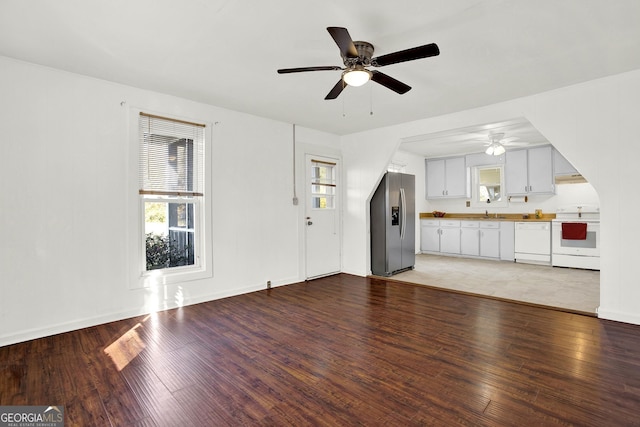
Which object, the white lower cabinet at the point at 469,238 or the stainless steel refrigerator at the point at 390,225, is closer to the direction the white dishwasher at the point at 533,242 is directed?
the stainless steel refrigerator

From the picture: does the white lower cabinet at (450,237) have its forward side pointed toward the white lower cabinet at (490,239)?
no

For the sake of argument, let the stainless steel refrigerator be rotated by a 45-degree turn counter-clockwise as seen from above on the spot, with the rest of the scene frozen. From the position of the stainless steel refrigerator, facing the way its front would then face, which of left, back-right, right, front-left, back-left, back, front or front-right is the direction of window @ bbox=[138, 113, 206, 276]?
back-right

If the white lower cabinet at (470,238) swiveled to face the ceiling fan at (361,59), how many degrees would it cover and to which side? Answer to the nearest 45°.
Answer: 0° — it already faces it

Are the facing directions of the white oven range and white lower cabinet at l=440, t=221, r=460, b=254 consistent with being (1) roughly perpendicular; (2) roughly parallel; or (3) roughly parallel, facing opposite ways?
roughly parallel

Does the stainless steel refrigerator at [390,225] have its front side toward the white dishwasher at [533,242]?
no

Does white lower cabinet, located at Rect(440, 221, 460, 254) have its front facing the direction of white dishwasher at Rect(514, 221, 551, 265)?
no

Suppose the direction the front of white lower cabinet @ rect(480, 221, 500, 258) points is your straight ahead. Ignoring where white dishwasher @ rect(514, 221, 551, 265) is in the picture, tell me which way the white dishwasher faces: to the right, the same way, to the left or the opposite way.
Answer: the same way

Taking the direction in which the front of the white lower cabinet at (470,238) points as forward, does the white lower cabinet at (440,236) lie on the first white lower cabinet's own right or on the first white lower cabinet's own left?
on the first white lower cabinet's own right

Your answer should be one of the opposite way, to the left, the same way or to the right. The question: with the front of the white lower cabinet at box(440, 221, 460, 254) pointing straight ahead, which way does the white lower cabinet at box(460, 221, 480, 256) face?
the same way

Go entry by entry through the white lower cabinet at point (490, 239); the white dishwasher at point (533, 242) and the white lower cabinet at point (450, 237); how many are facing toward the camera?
3

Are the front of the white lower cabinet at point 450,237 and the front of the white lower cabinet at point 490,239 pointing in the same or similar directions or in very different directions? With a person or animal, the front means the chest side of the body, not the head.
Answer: same or similar directions

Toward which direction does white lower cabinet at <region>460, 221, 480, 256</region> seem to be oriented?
toward the camera

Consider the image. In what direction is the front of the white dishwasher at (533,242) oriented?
toward the camera

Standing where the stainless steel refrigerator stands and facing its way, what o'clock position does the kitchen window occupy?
The kitchen window is roughly at 9 o'clock from the stainless steel refrigerator.
